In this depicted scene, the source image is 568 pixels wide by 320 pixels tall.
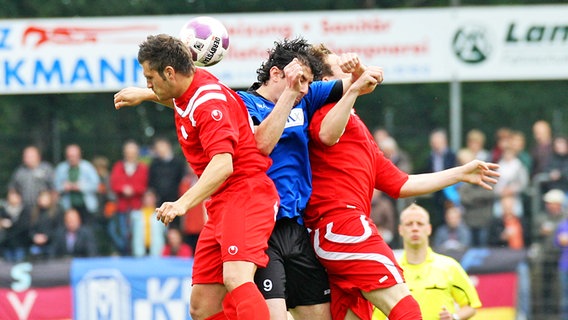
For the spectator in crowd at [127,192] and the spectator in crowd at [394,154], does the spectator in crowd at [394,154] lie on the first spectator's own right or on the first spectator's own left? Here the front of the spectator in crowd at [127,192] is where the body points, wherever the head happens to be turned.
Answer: on the first spectator's own left
